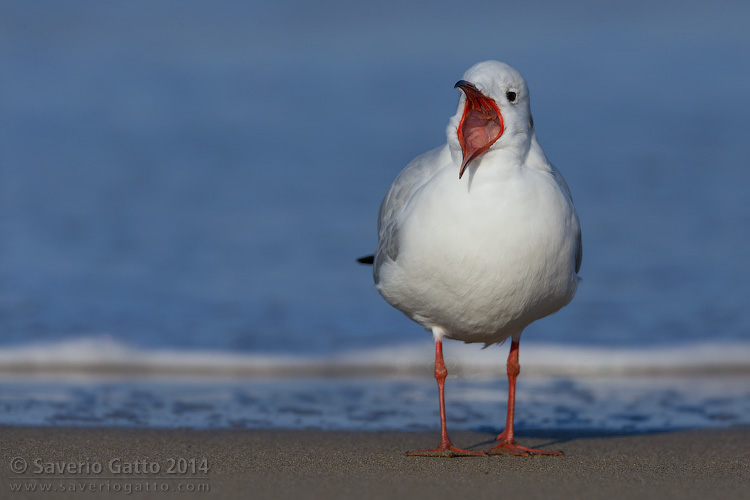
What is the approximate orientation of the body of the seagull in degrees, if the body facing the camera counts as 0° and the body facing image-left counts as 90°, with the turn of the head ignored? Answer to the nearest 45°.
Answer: approximately 0°
